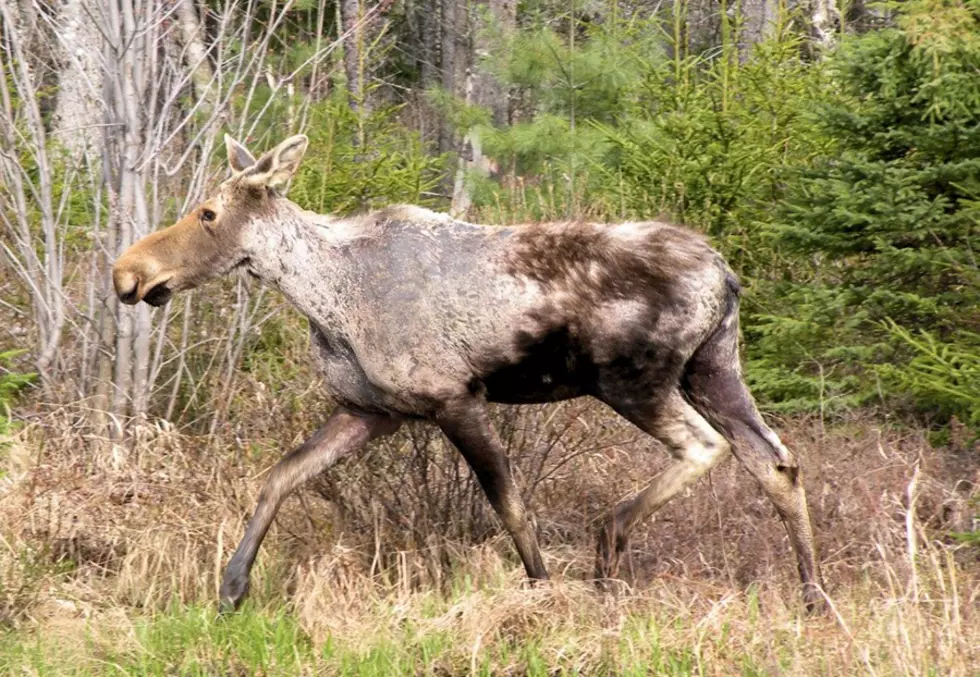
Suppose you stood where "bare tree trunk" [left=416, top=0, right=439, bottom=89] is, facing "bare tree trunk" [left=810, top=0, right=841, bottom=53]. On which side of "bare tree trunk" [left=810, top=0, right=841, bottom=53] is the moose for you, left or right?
right

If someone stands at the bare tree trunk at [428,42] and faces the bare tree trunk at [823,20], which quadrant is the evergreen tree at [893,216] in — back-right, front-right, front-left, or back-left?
front-right

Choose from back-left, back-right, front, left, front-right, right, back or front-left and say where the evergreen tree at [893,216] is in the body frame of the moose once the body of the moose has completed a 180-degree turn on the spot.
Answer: front-left

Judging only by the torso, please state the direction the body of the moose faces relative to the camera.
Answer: to the viewer's left

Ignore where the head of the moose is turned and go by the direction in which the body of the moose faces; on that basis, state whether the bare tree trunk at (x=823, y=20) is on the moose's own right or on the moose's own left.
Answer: on the moose's own right

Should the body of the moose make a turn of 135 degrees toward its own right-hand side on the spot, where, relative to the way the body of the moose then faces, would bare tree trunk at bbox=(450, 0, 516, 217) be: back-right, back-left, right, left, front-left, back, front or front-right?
front-left

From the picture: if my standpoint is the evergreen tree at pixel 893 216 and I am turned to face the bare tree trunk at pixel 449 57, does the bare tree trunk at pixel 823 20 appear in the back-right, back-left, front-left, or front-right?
front-right

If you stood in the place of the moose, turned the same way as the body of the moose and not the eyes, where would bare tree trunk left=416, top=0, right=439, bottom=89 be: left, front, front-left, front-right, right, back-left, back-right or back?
right

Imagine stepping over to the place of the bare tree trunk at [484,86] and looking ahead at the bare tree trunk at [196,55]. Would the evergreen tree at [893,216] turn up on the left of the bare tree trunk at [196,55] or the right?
left

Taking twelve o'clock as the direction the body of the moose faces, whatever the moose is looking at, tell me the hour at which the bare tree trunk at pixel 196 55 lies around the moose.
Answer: The bare tree trunk is roughly at 2 o'clock from the moose.

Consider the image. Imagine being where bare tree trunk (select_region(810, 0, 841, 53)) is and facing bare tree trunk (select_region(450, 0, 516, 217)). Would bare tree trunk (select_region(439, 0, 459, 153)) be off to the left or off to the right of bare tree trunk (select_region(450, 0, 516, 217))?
right
